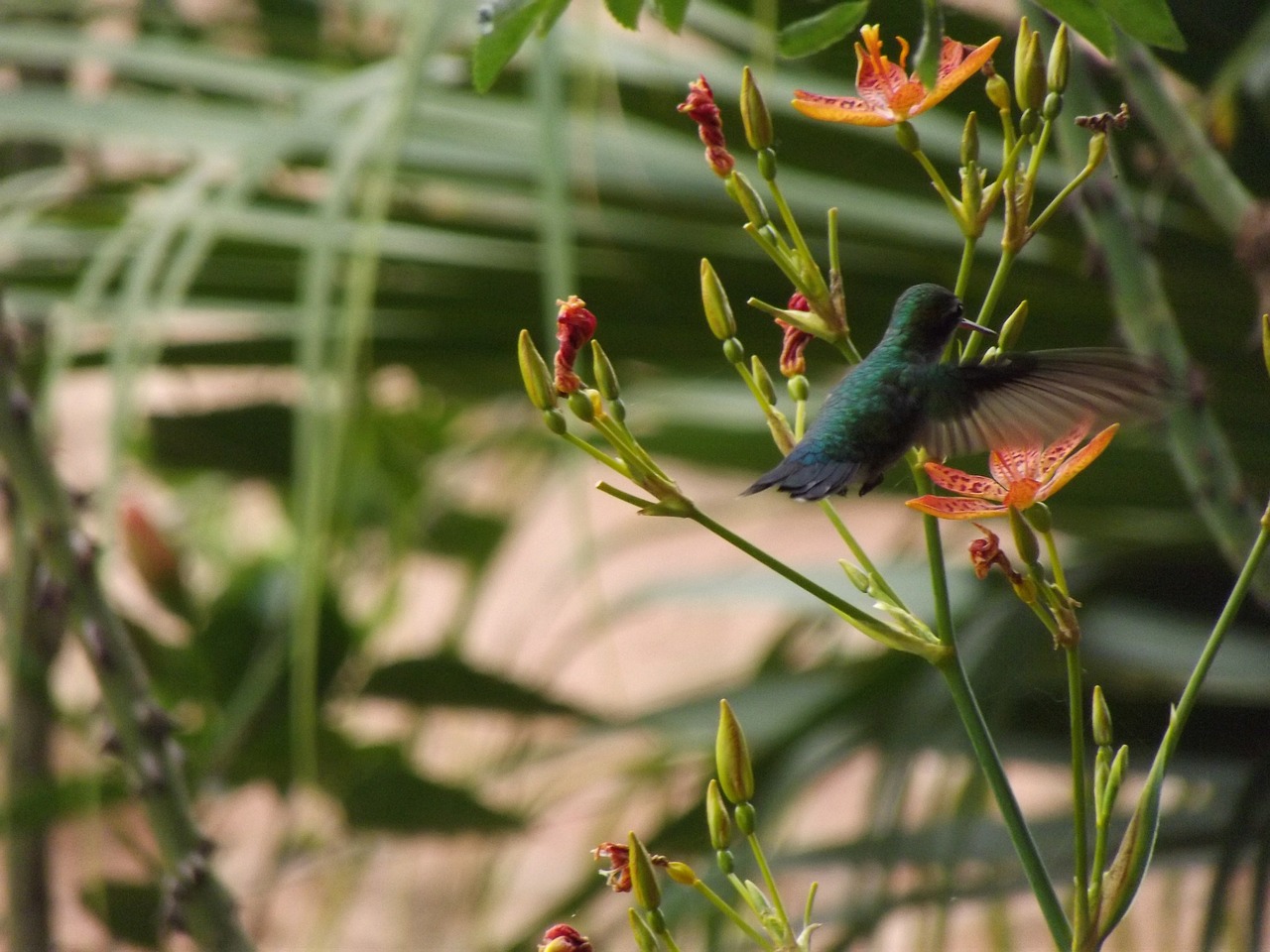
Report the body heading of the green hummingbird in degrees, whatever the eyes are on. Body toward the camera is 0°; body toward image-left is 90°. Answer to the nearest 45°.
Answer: approximately 225°
